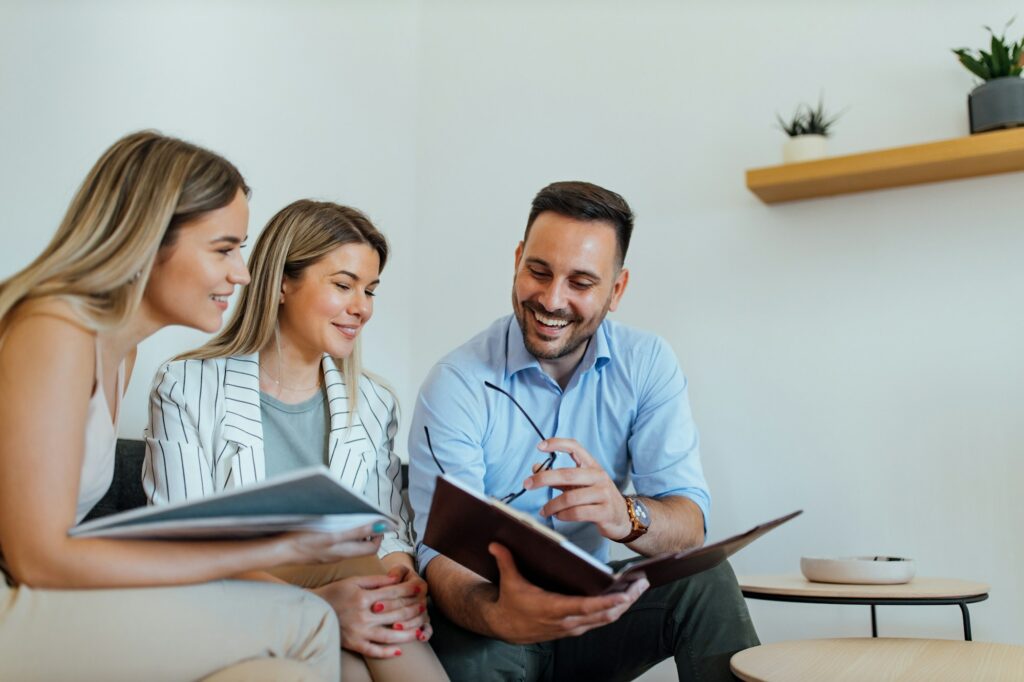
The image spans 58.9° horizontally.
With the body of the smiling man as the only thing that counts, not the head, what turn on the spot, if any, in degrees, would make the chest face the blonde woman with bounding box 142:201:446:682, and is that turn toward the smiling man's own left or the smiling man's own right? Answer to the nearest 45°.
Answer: approximately 90° to the smiling man's own right

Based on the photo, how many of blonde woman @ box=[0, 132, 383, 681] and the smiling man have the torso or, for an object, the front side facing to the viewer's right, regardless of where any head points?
1

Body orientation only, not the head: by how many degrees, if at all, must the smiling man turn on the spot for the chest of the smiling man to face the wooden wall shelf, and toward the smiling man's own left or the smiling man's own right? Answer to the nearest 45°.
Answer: approximately 135° to the smiling man's own left

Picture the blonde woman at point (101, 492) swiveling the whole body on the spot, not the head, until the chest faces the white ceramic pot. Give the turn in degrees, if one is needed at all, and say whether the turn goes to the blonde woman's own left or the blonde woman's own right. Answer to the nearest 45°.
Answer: approximately 45° to the blonde woman's own left

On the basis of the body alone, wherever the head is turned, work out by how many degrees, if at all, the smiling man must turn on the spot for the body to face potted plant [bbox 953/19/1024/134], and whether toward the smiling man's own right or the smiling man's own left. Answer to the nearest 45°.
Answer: approximately 135° to the smiling man's own left

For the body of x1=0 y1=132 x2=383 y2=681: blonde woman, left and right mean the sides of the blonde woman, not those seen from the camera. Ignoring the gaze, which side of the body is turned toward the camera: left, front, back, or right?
right

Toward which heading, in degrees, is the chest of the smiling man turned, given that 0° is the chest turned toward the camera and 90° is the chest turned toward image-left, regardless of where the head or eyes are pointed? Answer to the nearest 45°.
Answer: approximately 0°

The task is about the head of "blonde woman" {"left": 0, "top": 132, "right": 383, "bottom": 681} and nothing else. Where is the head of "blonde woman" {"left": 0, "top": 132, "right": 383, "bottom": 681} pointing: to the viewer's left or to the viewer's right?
to the viewer's right

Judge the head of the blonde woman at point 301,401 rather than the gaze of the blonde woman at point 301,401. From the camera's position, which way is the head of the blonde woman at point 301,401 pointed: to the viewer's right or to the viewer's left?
to the viewer's right

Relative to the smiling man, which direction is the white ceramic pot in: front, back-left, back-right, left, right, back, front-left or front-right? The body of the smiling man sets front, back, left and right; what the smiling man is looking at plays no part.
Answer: back-left
